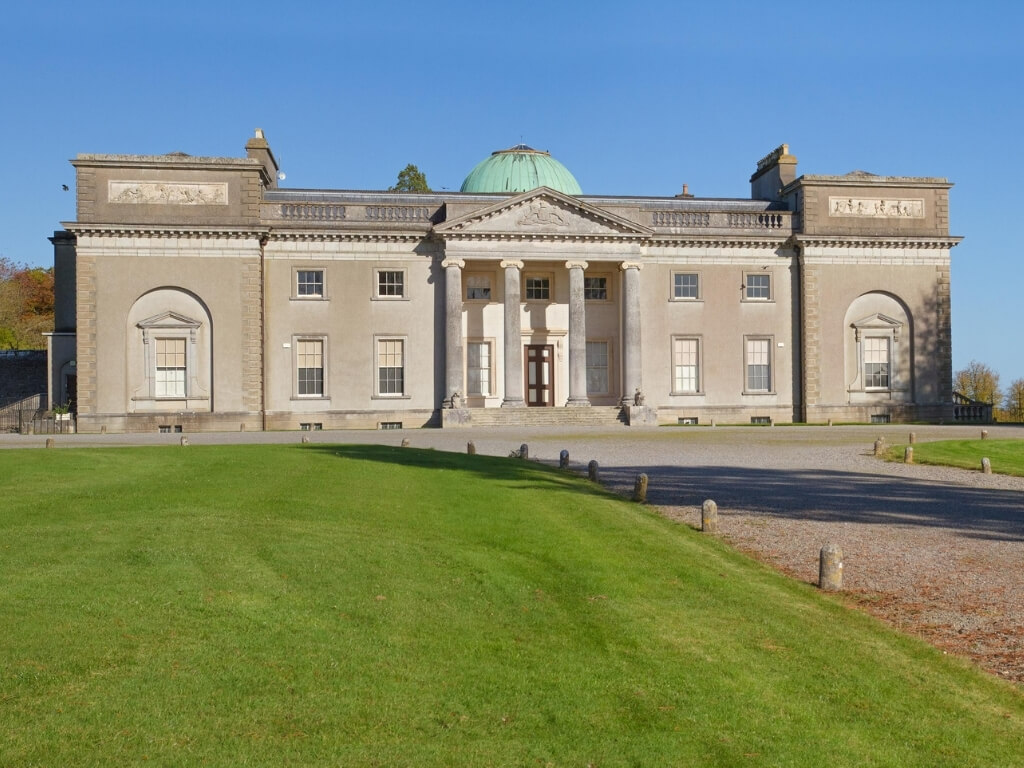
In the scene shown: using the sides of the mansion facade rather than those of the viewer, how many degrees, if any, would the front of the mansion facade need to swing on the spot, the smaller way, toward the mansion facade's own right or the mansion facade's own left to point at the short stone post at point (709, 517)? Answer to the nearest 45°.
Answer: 0° — it already faces it

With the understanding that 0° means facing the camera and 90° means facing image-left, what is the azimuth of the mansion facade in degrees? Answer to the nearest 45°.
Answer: approximately 0°

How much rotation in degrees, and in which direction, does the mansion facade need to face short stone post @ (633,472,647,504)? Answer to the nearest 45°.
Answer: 0° — it already faces it
